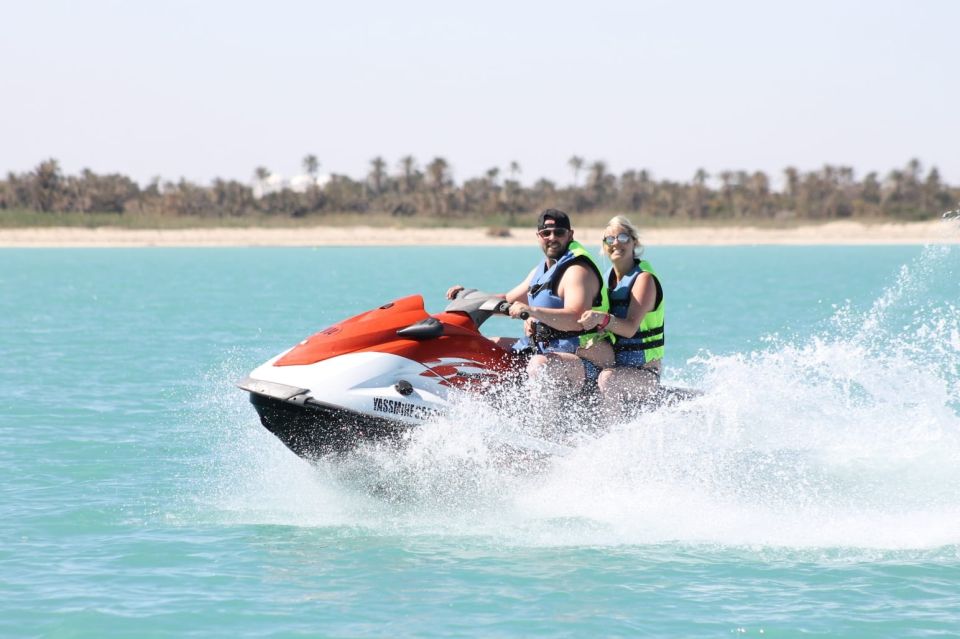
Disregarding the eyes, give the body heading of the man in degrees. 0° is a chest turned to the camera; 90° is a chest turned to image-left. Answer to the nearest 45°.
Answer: approximately 45°

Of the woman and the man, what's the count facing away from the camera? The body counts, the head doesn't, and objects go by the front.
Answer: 0

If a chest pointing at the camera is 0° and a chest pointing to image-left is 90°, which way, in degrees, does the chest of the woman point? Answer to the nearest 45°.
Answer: approximately 45°
